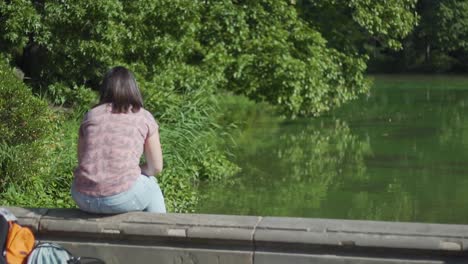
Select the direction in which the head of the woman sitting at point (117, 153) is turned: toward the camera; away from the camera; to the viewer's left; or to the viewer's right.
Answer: away from the camera

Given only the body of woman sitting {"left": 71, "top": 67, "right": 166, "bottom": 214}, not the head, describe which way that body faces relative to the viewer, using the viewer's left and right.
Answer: facing away from the viewer and to the right of the viewer
